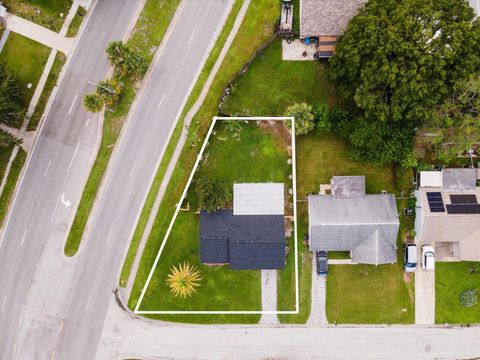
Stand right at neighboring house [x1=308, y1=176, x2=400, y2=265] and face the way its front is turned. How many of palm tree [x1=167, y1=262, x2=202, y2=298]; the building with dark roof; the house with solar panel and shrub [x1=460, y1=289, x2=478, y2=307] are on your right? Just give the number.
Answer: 2

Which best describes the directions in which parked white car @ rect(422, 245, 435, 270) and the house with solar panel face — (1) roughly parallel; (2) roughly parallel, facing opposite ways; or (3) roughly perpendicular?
roughly parallel, facing opposite ways

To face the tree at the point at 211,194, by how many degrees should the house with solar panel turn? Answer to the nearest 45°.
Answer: approximately 45° to its right

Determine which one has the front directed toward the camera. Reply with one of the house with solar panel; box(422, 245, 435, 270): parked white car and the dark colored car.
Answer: the house with solar panel

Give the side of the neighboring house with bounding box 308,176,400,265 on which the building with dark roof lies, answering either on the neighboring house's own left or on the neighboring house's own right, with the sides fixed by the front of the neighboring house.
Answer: on the neighboring house's own right

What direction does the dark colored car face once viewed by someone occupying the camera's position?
facing away from the viewer

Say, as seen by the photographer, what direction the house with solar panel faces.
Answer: facing the viewer

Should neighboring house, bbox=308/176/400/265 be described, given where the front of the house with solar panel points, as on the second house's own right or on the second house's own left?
on the second house's own right

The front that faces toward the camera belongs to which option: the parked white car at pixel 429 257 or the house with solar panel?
the house with solar panel

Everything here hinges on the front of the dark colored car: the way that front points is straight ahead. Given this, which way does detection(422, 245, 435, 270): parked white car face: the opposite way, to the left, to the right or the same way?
the same way

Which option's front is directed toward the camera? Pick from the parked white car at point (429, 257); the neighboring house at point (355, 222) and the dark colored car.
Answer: the neighboring house

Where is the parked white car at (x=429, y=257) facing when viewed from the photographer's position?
facing away from the viewer

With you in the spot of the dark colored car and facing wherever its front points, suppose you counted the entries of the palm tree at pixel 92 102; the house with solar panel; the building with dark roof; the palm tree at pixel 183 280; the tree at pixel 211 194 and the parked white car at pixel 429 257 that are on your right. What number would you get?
2

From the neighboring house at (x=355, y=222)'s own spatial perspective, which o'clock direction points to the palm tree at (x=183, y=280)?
The palm tree is roughly at 3 o'clock from the neighboring house.

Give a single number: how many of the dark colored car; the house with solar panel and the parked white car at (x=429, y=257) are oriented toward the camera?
1

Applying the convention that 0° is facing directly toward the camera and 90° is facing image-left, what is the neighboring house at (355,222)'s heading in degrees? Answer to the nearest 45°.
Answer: approximately 0°
